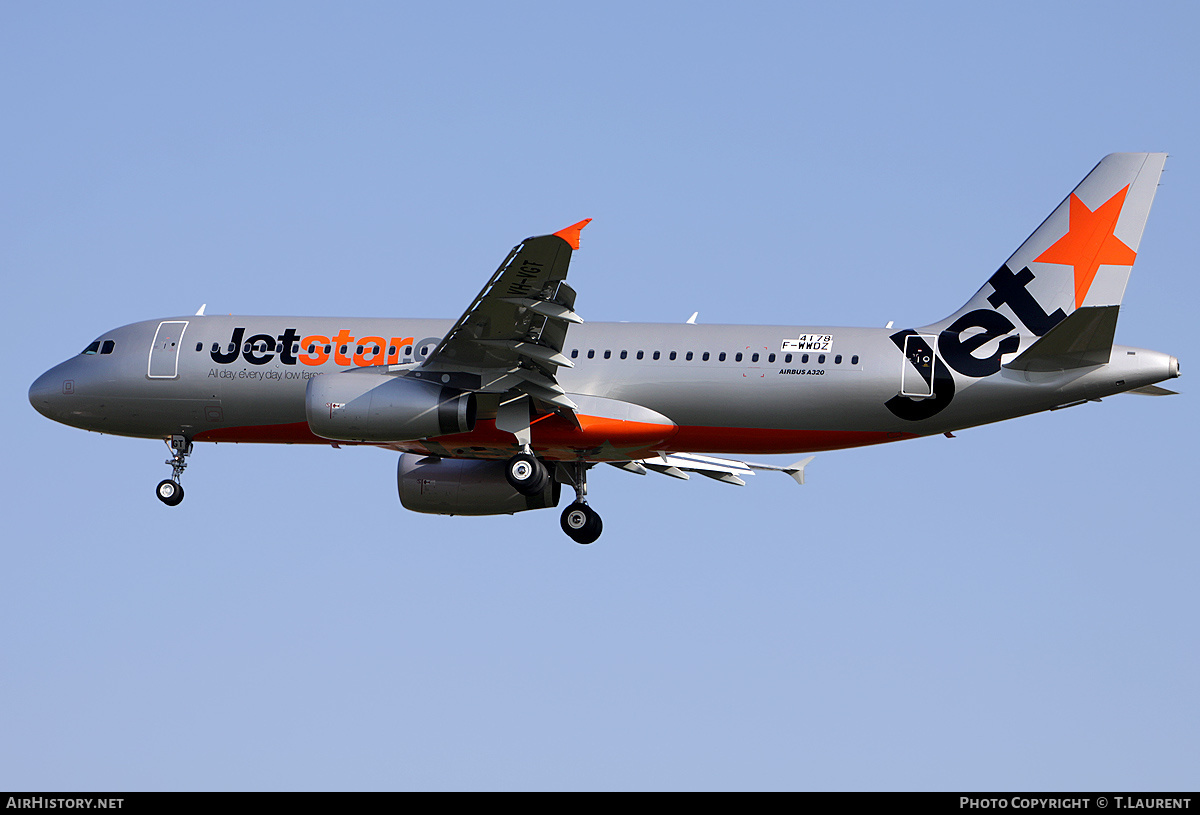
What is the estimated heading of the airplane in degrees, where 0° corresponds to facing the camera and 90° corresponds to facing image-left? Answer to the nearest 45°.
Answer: approximately 90°
